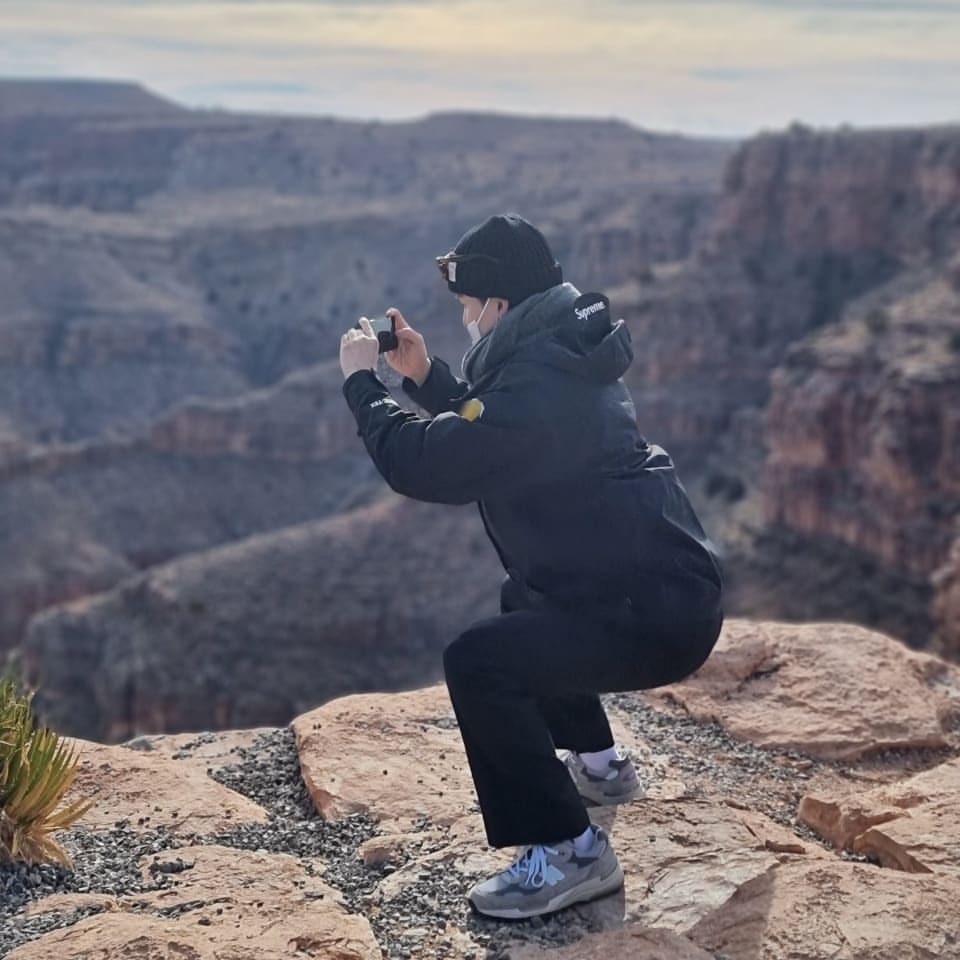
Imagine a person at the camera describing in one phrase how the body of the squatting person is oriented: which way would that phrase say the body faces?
to the viewer's left

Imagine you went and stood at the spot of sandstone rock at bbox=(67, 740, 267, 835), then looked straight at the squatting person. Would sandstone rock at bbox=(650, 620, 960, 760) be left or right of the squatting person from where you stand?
left

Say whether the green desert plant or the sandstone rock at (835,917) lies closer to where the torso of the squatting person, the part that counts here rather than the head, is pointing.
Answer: the green desert plant

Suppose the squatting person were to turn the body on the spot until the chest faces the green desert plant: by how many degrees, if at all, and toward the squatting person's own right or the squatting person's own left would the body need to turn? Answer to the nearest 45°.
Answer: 0° — they already face it

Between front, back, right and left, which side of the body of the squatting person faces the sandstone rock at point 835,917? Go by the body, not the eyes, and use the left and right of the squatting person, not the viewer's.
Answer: back
